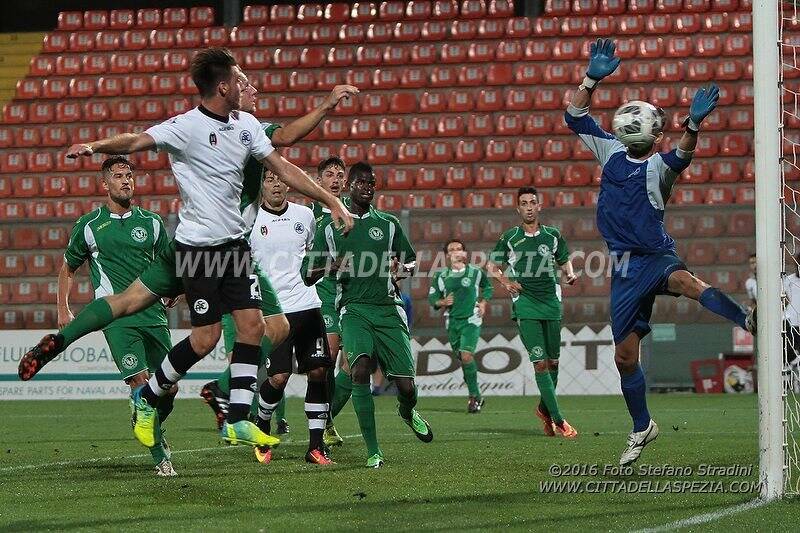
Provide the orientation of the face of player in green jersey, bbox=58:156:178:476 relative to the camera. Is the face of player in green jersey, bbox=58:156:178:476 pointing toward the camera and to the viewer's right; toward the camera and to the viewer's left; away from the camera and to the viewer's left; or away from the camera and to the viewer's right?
toward the camera and to the viewer's right

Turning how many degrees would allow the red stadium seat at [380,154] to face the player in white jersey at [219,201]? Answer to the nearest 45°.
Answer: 0° — it already faces them

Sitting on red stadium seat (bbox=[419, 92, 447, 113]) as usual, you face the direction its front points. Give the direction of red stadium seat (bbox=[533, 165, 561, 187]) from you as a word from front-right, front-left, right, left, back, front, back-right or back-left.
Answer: front-left

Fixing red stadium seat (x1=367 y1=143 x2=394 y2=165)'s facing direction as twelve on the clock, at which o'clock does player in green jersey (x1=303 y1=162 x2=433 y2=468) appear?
The player in green jersey is roughly at 12 o'clock from the red stadium seat.

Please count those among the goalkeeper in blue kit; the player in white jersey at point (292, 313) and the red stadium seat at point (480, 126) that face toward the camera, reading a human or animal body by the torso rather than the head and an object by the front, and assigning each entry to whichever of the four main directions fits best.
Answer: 3

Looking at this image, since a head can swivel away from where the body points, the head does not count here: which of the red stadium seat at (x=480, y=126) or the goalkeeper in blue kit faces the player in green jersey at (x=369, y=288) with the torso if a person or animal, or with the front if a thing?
the red stadium seat

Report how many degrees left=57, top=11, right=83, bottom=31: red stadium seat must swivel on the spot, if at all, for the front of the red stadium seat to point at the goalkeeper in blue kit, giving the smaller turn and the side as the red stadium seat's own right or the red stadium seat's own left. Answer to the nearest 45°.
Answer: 0° — it already faces them

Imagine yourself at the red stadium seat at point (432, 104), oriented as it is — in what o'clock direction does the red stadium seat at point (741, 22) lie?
the red stadium seat at point (741, 22) is roughly at 9 o'clock from the red stadium seat at point (432, 104).

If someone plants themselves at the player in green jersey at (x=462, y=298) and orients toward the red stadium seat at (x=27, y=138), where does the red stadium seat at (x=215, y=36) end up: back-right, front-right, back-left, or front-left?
front-right

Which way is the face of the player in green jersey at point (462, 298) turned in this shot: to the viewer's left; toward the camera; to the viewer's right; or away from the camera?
toward the camera

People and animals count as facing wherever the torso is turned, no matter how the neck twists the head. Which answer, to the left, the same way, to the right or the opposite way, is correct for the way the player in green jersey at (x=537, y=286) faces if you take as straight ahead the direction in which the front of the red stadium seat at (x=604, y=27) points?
the same way

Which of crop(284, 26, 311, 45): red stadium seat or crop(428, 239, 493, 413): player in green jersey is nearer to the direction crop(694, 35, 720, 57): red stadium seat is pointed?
the player in green jersey

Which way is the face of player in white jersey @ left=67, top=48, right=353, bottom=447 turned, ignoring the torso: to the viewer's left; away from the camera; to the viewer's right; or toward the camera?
to the viewer's right

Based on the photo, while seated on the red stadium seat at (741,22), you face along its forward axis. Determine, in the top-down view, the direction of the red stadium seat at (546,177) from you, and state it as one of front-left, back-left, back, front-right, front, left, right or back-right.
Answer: front-right

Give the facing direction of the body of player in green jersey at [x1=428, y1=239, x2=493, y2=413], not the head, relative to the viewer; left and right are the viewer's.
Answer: facing the viewer

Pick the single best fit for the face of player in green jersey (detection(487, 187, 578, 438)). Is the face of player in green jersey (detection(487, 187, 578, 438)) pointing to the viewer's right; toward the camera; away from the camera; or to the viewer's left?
toward the camera

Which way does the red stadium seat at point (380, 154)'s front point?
toward the camera

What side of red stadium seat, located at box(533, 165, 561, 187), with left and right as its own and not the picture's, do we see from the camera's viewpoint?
front

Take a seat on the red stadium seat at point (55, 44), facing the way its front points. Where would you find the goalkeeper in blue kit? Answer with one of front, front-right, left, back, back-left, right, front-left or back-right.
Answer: front
